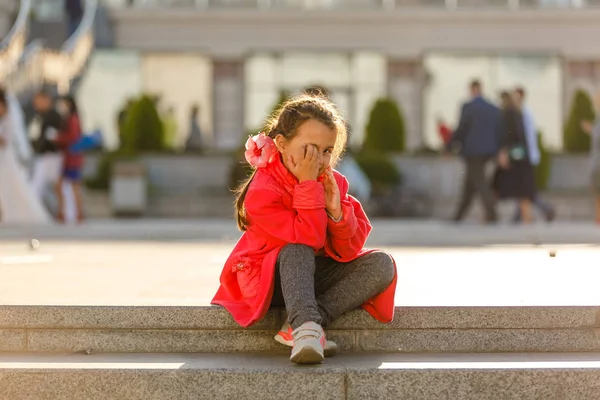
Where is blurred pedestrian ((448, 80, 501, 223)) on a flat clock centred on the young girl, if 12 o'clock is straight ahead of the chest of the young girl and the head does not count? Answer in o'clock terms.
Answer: The blurred pedestrian is roughly at 8 o'clock from the young girl.

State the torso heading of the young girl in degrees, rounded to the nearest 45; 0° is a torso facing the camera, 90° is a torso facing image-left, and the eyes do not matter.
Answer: approximately 315°

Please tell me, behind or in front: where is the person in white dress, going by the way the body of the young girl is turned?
behind

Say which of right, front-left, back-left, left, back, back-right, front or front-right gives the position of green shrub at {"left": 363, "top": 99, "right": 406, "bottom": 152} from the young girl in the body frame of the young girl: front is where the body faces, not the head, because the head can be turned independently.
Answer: back-left

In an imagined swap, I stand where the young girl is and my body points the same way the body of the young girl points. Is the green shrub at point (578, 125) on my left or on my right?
on my left

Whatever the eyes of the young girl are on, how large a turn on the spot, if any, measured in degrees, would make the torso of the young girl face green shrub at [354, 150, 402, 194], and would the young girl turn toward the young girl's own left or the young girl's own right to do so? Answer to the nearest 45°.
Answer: approximately 135° to the young girl's own left
